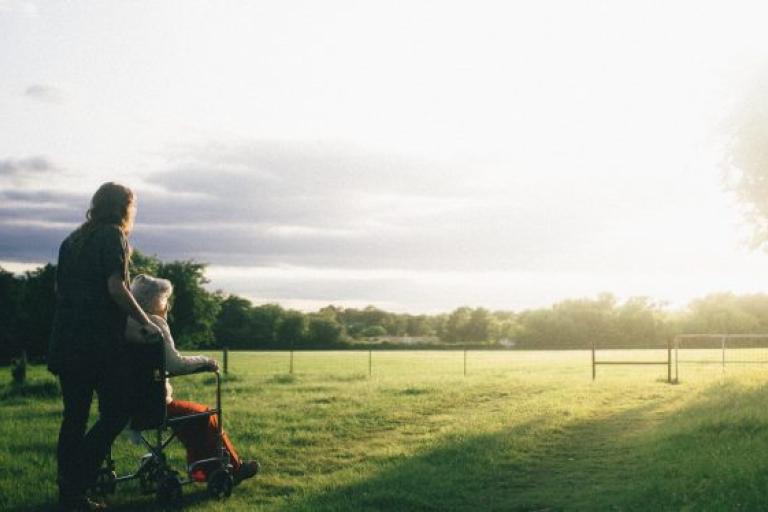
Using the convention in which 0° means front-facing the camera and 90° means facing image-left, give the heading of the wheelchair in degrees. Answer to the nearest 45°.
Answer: approximately 225°

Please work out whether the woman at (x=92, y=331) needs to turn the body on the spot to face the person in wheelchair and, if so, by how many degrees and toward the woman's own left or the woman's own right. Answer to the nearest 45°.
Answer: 0° — they already face them

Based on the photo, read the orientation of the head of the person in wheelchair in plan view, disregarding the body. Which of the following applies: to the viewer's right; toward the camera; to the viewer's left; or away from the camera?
to the viewer's right

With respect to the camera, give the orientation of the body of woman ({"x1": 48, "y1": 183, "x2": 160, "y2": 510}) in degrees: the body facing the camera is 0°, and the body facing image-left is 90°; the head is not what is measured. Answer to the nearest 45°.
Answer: approximately 225°
